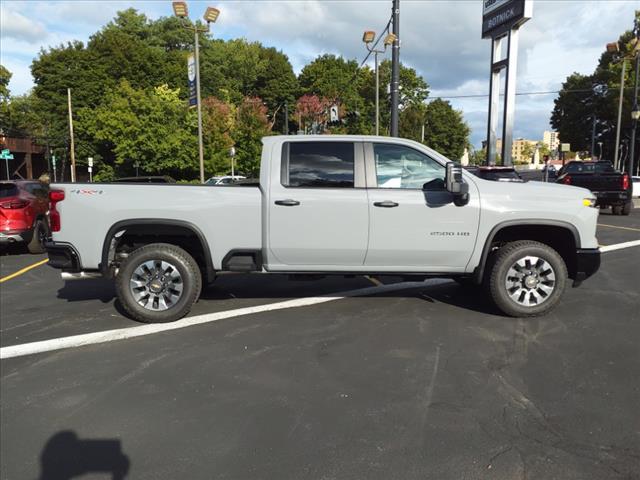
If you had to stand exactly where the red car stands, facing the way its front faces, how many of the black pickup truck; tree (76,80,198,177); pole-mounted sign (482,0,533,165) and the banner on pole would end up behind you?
0

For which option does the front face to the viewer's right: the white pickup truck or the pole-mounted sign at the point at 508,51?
the white pickup truck

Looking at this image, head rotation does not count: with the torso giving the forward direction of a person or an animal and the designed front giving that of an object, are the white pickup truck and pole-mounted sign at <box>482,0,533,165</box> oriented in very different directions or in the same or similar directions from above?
very different directions

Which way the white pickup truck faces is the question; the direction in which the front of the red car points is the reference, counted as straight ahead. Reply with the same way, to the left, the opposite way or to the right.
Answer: to the right

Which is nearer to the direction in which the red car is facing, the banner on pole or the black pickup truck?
the banner on pole

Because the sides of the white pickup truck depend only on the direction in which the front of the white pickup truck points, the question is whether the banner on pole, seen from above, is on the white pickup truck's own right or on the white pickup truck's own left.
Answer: on the white pickup truck's own left

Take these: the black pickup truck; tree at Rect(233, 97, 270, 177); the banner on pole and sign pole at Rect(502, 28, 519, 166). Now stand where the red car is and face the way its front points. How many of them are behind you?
0

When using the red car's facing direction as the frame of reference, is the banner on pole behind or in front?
in front

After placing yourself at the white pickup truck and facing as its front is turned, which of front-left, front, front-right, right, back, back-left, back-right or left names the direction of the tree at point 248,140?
left

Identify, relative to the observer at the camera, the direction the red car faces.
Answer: facing away from the viewer and to the right of the viewer

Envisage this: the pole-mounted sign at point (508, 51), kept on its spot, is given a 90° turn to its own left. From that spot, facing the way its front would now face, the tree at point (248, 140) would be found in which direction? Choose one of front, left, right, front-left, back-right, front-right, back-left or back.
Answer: back-right

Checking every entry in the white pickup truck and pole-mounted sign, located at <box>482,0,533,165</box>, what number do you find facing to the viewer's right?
1

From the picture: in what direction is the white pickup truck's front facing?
to the viewer's right

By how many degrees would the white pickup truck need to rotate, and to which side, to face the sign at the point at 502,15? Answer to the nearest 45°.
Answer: approximately 90° to its left

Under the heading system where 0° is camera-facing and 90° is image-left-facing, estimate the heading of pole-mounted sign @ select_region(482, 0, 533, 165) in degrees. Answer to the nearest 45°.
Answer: approximately 45°
